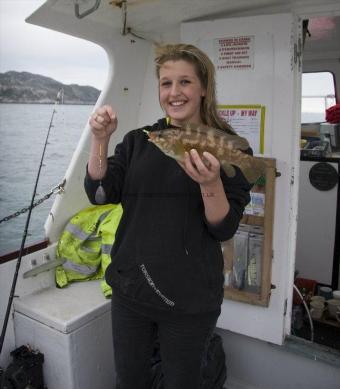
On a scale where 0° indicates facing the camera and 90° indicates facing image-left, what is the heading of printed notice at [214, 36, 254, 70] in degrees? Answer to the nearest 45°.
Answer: approximately 0°

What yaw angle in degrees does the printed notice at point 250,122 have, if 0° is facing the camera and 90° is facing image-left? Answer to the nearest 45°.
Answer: approximately 0°

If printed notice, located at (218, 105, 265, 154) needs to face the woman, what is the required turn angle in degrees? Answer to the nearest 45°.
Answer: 0° — it already faces them

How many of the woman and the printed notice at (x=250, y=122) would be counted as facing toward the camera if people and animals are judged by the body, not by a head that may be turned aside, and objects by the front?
2

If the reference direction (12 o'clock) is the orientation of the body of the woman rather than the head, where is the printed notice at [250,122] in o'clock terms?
The printed notice is roughly at 7 o'clock from the woman.

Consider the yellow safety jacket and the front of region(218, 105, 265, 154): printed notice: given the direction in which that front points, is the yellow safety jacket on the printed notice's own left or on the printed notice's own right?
on the printed notice's own right
